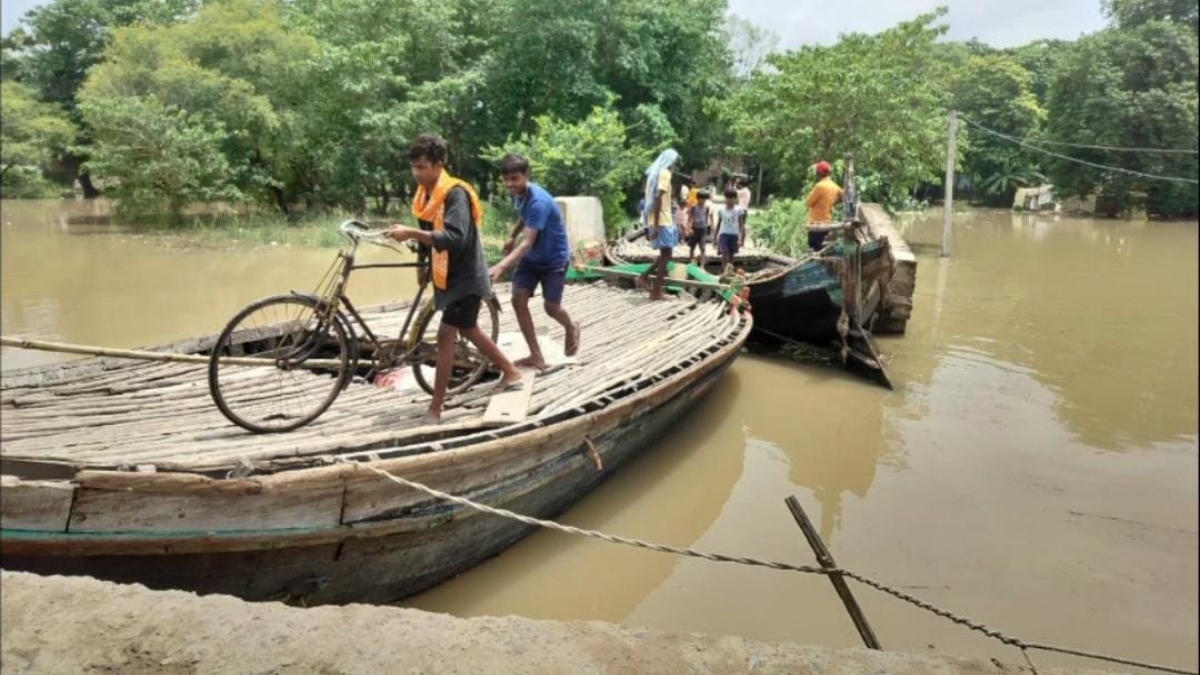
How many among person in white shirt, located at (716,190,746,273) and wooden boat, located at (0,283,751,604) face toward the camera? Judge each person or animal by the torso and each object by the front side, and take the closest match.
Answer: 1

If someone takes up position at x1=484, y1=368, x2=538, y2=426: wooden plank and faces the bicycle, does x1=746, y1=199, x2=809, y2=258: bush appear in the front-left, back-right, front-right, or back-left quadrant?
back-right

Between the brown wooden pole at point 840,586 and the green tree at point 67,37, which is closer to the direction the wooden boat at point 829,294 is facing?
the brown wooden pole

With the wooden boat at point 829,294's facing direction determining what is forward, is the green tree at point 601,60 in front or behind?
behind

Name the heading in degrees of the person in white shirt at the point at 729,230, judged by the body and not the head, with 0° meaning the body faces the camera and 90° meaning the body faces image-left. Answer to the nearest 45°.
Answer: approximately 0°

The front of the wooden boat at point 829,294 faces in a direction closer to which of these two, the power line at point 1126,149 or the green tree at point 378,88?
the power line

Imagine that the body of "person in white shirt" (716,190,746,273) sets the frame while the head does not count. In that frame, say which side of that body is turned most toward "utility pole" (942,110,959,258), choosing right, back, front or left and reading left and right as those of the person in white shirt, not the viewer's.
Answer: left

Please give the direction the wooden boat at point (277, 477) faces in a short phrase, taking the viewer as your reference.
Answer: facing away from the viewer and to the right of the viewer

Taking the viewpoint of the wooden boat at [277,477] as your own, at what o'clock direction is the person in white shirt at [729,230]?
The person in white shirt is roughly at 12 o'clock from the wooden boat.

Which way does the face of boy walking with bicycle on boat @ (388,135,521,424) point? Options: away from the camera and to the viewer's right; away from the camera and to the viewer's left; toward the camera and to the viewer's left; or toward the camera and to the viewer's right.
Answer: toward the camera and to the viewer's left

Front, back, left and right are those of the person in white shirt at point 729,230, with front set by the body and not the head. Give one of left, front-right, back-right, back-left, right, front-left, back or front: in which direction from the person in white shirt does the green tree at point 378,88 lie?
back-right
